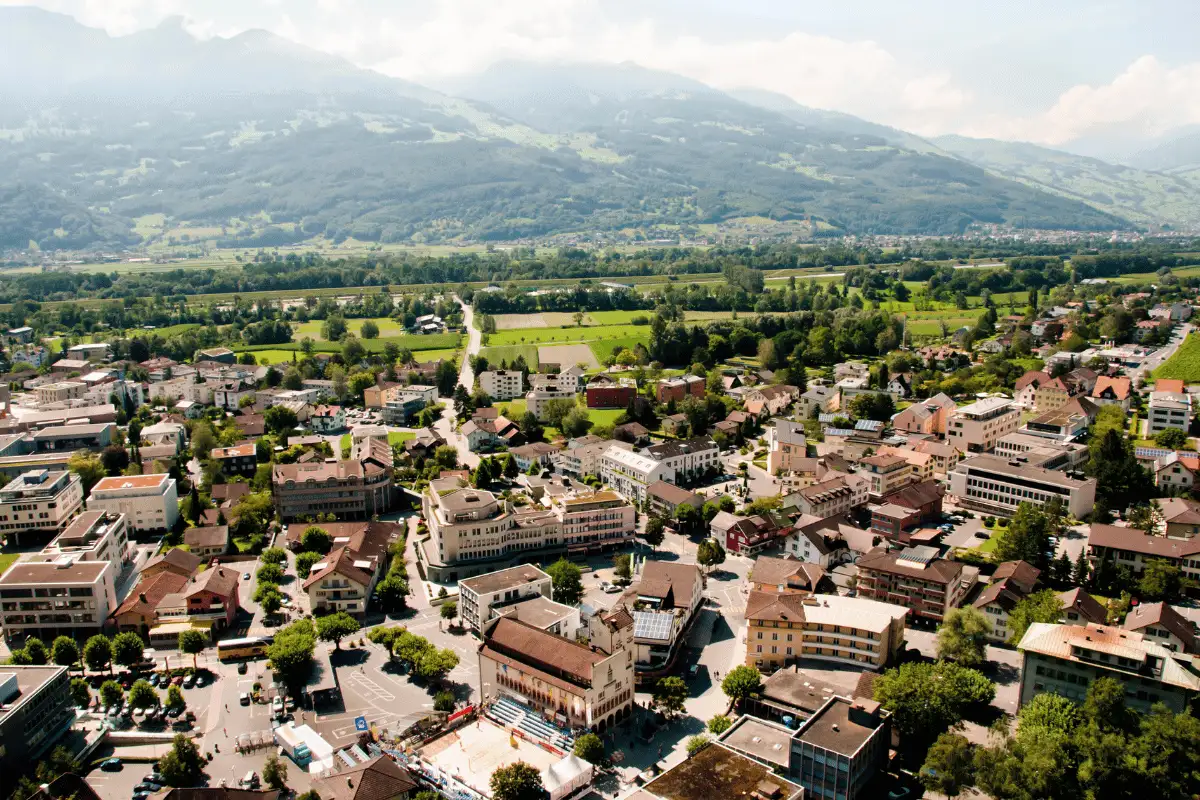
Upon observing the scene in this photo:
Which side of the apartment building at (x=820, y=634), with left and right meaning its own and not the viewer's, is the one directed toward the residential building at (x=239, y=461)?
right

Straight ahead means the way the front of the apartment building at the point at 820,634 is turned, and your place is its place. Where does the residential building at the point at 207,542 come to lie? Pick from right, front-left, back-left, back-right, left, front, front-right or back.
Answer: right

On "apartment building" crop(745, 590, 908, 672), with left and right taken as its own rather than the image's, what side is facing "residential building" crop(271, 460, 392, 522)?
right

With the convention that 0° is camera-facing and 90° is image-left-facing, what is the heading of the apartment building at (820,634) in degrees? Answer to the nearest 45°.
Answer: approximately 0°

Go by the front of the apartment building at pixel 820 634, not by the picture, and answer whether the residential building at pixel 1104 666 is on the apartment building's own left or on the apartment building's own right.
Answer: on the apartment building's own left

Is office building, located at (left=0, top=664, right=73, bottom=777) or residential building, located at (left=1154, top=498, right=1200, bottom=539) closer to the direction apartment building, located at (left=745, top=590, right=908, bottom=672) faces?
the office building

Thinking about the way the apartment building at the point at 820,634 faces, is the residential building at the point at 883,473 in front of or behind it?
behind

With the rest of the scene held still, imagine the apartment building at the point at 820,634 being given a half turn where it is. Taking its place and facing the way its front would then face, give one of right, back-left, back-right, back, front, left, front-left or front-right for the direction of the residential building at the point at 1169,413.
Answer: front-right

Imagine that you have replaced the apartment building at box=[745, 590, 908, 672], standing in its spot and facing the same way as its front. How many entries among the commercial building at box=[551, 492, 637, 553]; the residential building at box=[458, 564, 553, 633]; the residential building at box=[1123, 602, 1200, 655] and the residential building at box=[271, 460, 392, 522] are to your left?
1

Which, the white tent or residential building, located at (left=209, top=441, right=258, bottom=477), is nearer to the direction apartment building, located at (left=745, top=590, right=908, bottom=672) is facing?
the white tent

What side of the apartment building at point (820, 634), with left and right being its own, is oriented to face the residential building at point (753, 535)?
back

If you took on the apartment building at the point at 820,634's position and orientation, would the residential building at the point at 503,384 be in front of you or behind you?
behind

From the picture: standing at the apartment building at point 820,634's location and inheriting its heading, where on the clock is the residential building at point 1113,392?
The residential building is roughly at 7 o'clock from the apartment building.

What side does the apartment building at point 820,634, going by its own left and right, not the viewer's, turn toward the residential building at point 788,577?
back

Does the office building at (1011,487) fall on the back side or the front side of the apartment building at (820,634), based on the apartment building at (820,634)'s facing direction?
on the back side

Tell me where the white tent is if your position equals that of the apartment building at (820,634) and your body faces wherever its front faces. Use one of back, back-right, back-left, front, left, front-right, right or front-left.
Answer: front-right
